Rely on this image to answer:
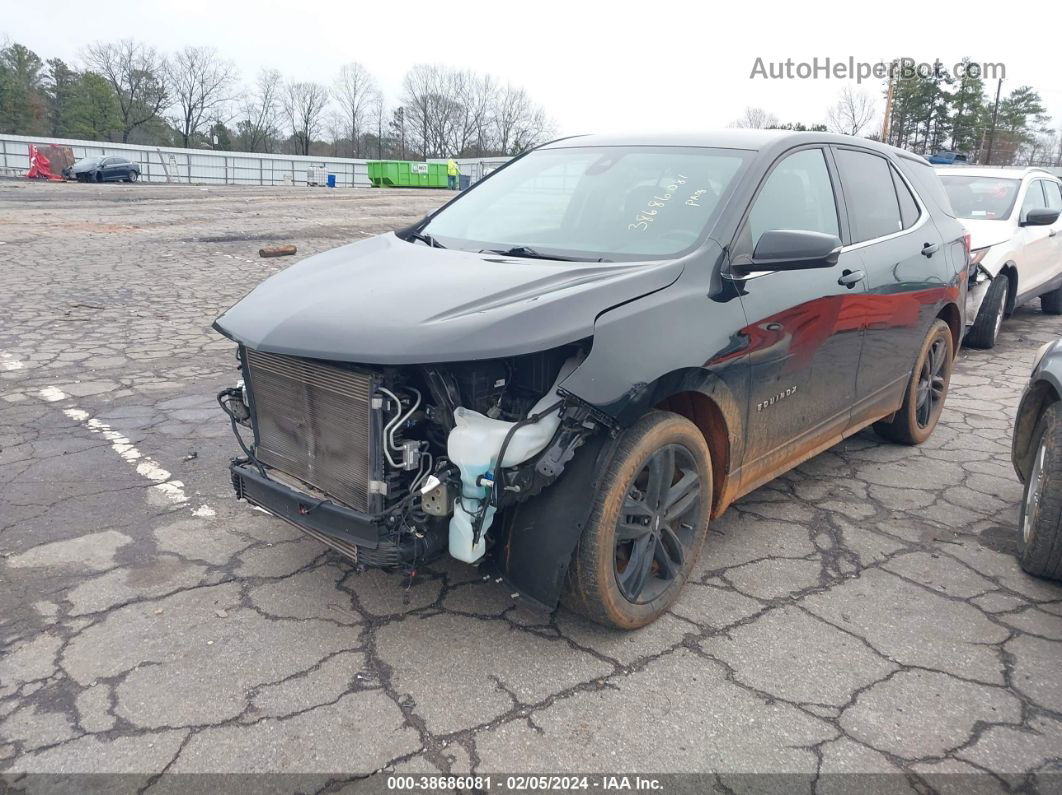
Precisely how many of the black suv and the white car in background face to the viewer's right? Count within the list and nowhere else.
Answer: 0

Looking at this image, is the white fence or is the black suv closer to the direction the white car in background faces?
the black suv

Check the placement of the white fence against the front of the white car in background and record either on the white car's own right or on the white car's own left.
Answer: on the white car's own right

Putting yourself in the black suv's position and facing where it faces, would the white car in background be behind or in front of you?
behind

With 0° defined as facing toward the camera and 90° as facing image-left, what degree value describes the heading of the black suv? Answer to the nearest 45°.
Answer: approximately 45°

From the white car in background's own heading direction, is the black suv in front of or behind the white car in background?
in front

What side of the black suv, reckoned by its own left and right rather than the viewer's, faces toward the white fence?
right

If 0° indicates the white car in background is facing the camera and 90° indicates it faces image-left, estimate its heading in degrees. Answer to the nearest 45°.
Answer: approximately 45°
